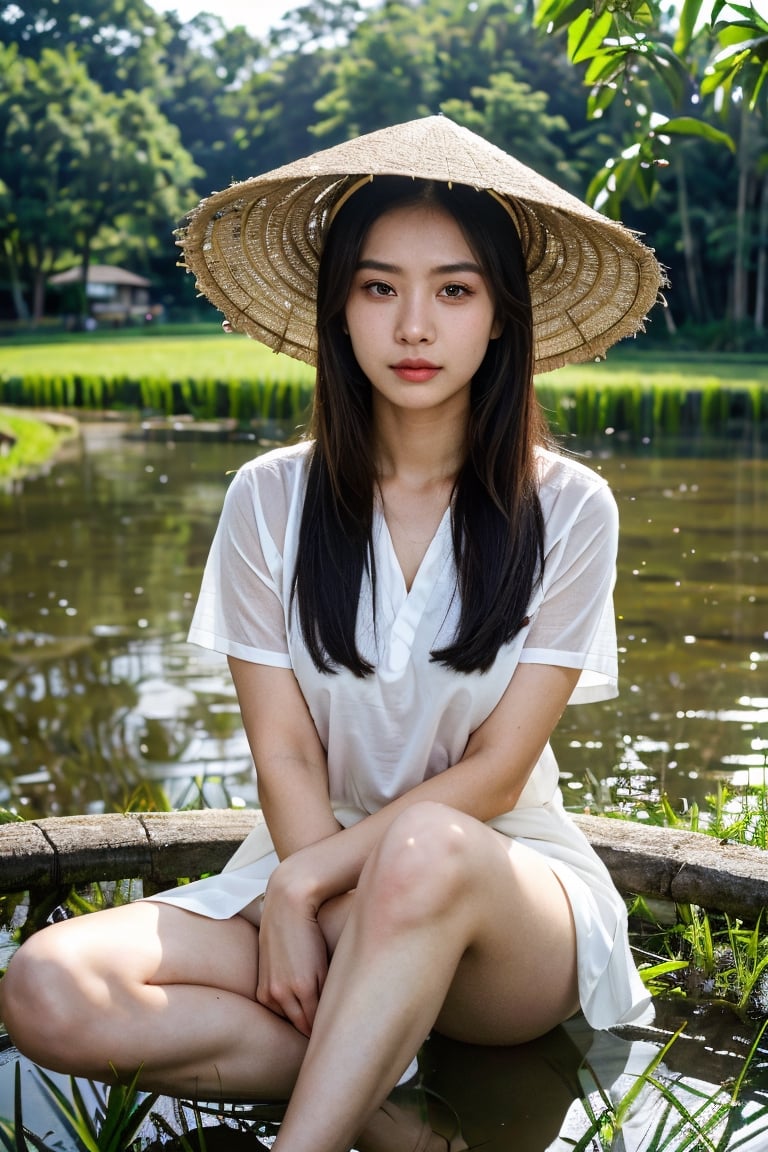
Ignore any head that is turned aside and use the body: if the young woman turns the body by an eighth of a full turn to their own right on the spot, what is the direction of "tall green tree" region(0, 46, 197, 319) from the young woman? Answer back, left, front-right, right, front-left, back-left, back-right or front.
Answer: back-right

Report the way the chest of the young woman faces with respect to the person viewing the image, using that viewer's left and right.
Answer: facing the viewer
